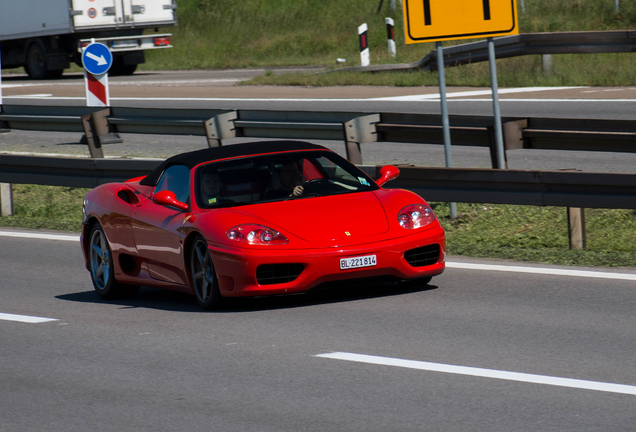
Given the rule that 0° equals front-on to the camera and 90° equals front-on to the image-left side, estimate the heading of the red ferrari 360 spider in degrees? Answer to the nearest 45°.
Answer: approximately 315°

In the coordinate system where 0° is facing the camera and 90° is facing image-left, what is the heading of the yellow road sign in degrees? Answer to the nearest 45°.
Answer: approximately 0°

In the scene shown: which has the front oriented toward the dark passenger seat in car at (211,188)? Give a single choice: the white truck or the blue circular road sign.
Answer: the blue circular road sign

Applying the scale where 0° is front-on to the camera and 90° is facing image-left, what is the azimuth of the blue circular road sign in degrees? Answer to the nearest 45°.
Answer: approximately 0°

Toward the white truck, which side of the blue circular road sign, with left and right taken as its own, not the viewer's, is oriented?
back

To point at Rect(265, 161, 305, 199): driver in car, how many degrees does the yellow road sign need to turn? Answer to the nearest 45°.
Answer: approximately 45° to its right

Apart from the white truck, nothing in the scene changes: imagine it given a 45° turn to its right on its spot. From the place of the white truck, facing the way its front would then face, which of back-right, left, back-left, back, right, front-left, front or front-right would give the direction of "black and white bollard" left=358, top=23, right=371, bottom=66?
back-right

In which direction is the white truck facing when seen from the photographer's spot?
facing away from the viewer and to the left of the viewer

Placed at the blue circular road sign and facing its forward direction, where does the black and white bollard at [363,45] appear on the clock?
The black and white bollard is roughly at 7 o'clock from the blue circular road sign.

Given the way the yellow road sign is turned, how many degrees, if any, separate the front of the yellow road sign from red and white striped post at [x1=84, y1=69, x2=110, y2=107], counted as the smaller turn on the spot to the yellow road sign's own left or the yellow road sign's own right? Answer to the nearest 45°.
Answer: approximately 135° to the yellow road sign's own right

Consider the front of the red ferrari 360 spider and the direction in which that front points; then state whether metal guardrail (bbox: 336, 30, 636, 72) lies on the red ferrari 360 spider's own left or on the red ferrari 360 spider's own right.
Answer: on the red ferrari 360 spider's own left

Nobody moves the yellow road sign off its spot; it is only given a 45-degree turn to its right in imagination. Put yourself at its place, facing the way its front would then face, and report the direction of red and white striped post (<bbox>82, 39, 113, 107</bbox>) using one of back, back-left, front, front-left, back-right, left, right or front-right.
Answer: right

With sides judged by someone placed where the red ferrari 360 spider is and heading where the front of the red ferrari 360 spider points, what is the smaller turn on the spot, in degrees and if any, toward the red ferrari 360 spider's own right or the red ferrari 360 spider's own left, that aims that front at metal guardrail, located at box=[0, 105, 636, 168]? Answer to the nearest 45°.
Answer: approximately 135° to the red ferrari 360 spider's own left

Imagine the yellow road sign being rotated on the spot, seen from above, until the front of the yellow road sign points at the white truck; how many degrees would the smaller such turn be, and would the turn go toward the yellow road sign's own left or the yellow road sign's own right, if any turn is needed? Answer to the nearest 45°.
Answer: approximately 135° to the yellow road sign's own right

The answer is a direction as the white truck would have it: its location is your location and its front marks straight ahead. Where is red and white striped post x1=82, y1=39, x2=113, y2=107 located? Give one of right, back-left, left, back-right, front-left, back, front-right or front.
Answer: back-left

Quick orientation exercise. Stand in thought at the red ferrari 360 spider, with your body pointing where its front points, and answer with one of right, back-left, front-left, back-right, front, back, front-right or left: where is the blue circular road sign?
back-left
